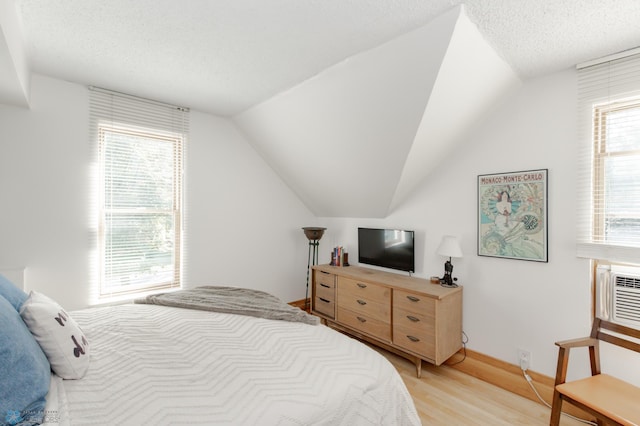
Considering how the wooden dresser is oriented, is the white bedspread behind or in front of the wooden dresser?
in front

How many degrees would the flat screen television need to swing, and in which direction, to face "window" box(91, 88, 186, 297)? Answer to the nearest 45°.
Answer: approximately 45° to its right

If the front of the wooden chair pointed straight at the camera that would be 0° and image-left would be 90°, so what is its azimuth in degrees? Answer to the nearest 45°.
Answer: approximately 45°

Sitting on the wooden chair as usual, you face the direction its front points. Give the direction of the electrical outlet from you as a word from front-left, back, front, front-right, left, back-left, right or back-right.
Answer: right

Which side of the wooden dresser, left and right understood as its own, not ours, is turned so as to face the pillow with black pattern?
front

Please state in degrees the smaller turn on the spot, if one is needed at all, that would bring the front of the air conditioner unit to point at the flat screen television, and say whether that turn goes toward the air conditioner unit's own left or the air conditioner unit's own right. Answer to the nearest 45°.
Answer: approximately 45° to the air conditioner unit's own right

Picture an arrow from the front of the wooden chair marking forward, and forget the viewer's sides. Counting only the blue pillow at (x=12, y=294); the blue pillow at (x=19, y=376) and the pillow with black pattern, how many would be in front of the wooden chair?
3

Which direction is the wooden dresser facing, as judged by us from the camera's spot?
facing the viewer and to the left of the viewer
